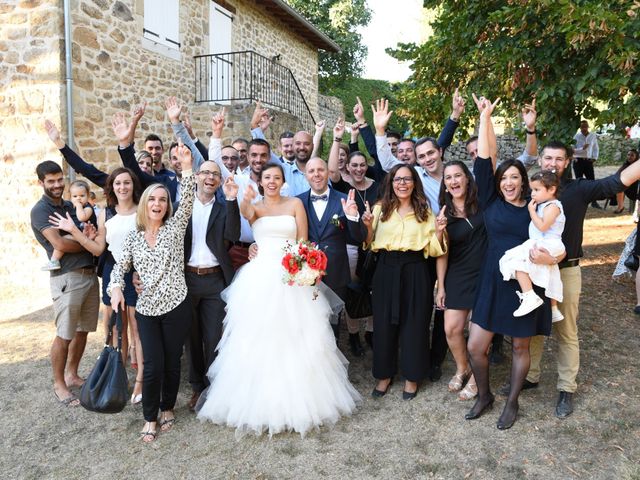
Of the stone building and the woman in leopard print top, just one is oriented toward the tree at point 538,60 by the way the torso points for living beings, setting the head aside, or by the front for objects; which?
the stone building

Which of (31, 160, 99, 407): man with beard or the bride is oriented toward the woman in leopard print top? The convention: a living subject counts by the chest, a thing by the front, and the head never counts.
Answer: the man with beard

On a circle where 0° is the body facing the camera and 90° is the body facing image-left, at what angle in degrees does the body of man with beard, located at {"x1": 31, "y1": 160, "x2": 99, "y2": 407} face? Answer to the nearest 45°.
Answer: approximately 315°

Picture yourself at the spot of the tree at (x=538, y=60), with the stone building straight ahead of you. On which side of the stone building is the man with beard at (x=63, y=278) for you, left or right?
left

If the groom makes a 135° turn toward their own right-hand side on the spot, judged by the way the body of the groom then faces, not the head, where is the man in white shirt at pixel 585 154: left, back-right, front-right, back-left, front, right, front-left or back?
right

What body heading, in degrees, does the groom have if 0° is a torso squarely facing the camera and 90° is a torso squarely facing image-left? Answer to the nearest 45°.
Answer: approximately 0°

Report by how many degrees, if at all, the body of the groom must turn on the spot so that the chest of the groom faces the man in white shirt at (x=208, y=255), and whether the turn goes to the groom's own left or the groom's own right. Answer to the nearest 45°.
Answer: approximately 90° to the groom's own right
